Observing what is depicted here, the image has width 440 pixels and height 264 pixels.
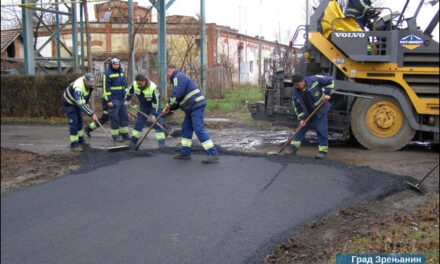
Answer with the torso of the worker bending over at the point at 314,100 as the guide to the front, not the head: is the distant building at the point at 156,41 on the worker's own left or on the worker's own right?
on the worker's own right

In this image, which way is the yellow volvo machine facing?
to the viewer's right

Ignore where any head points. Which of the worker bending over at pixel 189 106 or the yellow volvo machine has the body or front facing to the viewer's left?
the worker bending over

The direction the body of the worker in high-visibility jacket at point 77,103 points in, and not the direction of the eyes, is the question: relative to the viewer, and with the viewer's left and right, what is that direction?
facing the viewer and to the right of the viewer

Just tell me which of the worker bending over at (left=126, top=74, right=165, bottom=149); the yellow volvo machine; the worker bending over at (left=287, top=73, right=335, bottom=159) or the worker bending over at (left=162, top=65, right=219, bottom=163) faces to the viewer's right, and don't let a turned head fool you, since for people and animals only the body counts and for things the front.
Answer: the yellow volvo machine

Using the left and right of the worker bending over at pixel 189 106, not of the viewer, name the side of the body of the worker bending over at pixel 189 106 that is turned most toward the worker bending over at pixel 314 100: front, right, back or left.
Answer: back

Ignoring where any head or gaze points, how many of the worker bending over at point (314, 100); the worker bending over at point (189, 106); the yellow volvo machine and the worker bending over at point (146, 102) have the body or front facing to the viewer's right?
1

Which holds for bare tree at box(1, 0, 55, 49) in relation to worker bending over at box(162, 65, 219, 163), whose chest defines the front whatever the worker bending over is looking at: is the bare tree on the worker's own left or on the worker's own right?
on the worker's own right

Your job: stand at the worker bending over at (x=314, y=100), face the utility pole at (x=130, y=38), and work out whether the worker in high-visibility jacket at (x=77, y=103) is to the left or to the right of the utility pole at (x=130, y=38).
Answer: left

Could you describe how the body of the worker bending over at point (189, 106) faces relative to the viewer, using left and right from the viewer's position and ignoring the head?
facing to the left of the viewer

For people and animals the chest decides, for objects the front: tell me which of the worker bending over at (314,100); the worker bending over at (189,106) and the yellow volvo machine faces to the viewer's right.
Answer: the yellow volvo machine

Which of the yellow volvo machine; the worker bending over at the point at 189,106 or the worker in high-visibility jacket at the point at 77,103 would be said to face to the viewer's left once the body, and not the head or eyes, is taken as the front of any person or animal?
the worker bending over

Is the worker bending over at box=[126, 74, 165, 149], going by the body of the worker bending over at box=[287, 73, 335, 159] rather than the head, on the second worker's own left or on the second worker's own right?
on the second worker's own right

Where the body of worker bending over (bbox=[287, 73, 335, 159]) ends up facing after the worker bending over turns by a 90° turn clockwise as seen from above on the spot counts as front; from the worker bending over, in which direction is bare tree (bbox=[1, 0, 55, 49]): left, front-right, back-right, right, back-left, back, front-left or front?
front

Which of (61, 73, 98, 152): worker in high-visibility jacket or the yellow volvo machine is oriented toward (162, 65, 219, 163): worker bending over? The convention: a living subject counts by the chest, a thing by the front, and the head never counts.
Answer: the worker in high-visibility jacket

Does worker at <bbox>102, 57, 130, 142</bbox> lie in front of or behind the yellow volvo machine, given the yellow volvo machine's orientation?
behind

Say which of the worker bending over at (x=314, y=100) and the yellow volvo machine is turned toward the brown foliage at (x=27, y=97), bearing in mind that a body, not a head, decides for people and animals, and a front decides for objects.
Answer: the worker bending over

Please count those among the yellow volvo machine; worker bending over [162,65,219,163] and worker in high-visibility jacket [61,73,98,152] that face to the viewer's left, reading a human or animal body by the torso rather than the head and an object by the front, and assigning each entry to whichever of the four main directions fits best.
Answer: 1
